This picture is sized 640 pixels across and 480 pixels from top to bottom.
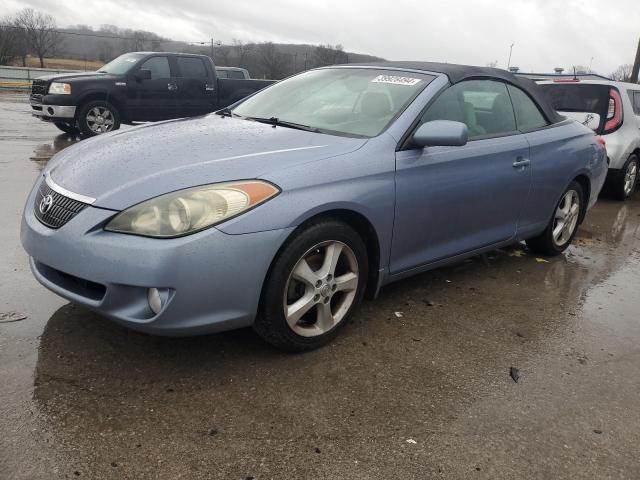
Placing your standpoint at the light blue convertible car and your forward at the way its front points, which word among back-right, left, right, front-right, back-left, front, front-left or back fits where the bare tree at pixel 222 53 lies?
back-right

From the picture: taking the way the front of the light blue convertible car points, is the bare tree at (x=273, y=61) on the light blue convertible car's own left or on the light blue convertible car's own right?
on the light blue convertible car's own right

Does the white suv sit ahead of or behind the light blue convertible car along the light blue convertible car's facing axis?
behind

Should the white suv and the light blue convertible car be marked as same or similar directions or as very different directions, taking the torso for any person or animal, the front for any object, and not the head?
very different directions

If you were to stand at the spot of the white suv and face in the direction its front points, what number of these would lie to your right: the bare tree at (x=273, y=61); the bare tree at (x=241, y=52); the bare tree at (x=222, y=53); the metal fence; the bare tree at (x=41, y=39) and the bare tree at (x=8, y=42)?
0

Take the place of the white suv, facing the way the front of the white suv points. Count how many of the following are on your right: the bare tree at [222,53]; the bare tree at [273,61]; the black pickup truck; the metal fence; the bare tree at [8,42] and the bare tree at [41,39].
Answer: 0

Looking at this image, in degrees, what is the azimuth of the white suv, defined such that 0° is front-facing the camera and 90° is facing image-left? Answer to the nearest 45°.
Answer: approximately 225°

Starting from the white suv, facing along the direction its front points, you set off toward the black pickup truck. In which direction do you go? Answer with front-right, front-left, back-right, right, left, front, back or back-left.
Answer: back-left

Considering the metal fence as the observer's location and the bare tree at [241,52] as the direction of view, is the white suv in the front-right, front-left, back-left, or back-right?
back-right

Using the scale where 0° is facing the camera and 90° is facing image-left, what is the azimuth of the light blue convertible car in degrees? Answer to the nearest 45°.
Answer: approximately 45°

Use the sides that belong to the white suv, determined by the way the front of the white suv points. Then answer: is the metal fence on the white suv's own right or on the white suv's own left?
on the white suv's own left

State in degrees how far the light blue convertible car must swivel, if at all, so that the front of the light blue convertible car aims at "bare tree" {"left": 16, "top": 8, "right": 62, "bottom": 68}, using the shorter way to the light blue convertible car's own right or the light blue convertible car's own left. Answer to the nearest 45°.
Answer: approximately 90° to the light blue convertible car's own right

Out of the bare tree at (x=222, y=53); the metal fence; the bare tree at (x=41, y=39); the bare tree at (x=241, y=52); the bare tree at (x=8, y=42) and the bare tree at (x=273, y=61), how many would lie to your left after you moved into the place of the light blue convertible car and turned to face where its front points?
0

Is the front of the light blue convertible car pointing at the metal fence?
no

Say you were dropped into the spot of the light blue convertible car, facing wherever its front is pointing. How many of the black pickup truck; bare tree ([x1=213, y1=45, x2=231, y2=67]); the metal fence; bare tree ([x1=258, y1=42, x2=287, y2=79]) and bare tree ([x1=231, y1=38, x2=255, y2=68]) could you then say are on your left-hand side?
0

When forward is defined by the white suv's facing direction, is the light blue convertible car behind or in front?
behind
